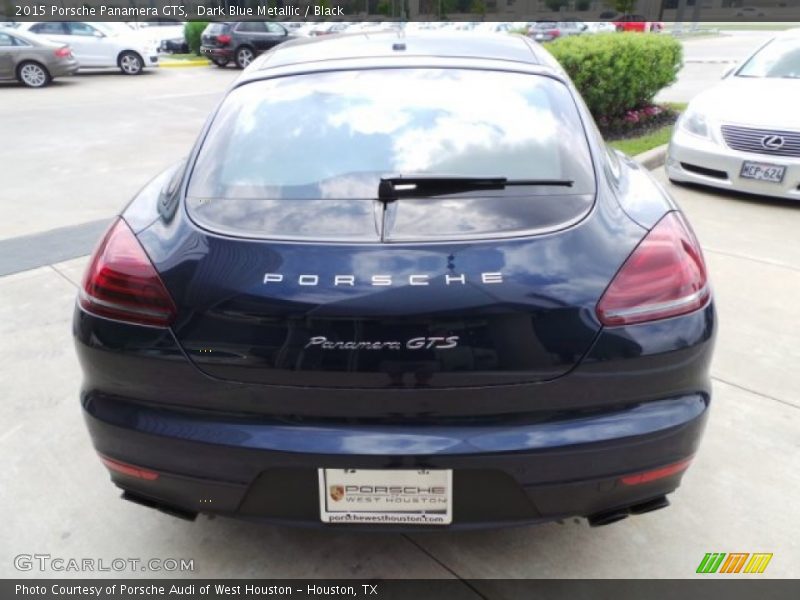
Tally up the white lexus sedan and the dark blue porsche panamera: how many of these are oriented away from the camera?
1

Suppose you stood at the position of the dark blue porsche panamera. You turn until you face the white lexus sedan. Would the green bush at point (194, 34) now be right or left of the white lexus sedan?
left

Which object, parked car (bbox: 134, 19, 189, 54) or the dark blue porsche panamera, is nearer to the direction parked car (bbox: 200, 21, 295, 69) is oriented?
the parked car

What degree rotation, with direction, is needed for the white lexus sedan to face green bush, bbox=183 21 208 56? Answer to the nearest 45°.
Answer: approximately 90° to its right

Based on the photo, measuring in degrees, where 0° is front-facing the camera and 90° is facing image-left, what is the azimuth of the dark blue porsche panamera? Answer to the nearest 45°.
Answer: approximately 180°

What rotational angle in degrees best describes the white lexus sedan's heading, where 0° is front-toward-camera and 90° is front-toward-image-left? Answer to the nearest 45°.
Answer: approximately 45°

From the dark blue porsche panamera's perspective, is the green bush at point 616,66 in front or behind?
in front

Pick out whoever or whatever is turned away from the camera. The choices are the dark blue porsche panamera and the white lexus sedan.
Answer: the dark blue porsche panamera

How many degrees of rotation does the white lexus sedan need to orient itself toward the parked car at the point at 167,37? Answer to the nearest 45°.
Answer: approximately 90° to its right
